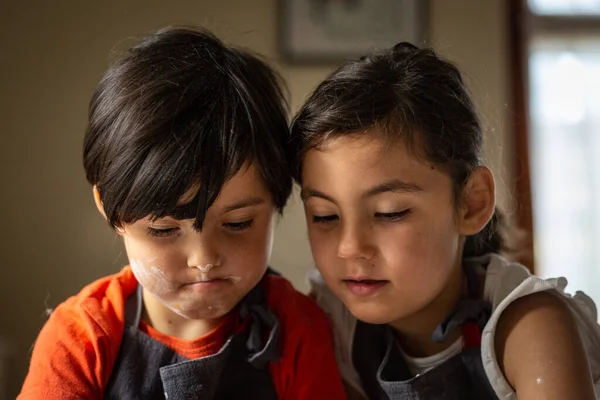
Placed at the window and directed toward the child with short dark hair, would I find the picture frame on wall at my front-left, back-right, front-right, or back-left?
front-right

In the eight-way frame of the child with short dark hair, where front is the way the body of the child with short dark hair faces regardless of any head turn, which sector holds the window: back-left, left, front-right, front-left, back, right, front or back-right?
back-left

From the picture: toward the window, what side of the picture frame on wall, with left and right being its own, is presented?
left

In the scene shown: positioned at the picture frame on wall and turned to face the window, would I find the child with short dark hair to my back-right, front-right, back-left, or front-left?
back-right

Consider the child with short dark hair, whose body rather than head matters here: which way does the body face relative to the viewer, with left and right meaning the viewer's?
facing the viewer

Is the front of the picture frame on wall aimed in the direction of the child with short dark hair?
yes

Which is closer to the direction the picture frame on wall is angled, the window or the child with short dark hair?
the child with short dark hair

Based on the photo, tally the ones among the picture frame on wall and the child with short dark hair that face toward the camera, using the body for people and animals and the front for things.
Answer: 2

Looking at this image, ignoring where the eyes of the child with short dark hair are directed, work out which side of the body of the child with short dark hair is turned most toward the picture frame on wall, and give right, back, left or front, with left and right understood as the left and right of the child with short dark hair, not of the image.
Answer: back

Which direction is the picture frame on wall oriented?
toward the camera
